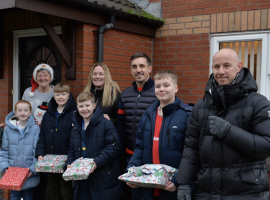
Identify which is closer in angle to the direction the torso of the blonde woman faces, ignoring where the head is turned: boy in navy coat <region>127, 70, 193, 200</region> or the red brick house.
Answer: the boy in navy coat

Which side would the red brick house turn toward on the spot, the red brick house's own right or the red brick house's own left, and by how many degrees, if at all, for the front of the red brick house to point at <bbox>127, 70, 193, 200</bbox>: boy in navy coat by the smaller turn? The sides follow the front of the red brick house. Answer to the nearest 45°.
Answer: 0° — it already faces them

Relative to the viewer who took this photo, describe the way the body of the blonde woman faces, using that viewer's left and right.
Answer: facing the viewer and to the left of the viewer

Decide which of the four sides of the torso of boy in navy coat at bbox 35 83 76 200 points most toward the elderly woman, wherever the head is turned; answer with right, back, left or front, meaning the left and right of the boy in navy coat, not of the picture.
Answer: back

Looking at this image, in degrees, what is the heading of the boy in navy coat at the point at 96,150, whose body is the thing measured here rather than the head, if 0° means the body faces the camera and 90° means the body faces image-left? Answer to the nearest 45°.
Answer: approximately 45°

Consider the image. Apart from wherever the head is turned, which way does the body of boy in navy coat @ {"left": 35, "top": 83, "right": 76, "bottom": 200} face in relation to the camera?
toward the camera

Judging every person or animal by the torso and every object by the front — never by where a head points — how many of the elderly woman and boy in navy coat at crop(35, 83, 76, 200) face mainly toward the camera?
2

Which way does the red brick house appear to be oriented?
toward the camera

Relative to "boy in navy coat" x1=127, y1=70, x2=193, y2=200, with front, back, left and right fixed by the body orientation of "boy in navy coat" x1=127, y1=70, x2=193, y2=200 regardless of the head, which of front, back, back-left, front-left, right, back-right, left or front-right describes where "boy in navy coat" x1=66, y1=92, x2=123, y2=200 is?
right

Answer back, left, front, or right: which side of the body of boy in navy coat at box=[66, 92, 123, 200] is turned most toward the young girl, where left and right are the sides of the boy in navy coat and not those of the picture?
right

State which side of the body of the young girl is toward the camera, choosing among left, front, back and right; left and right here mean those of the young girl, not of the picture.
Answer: front
